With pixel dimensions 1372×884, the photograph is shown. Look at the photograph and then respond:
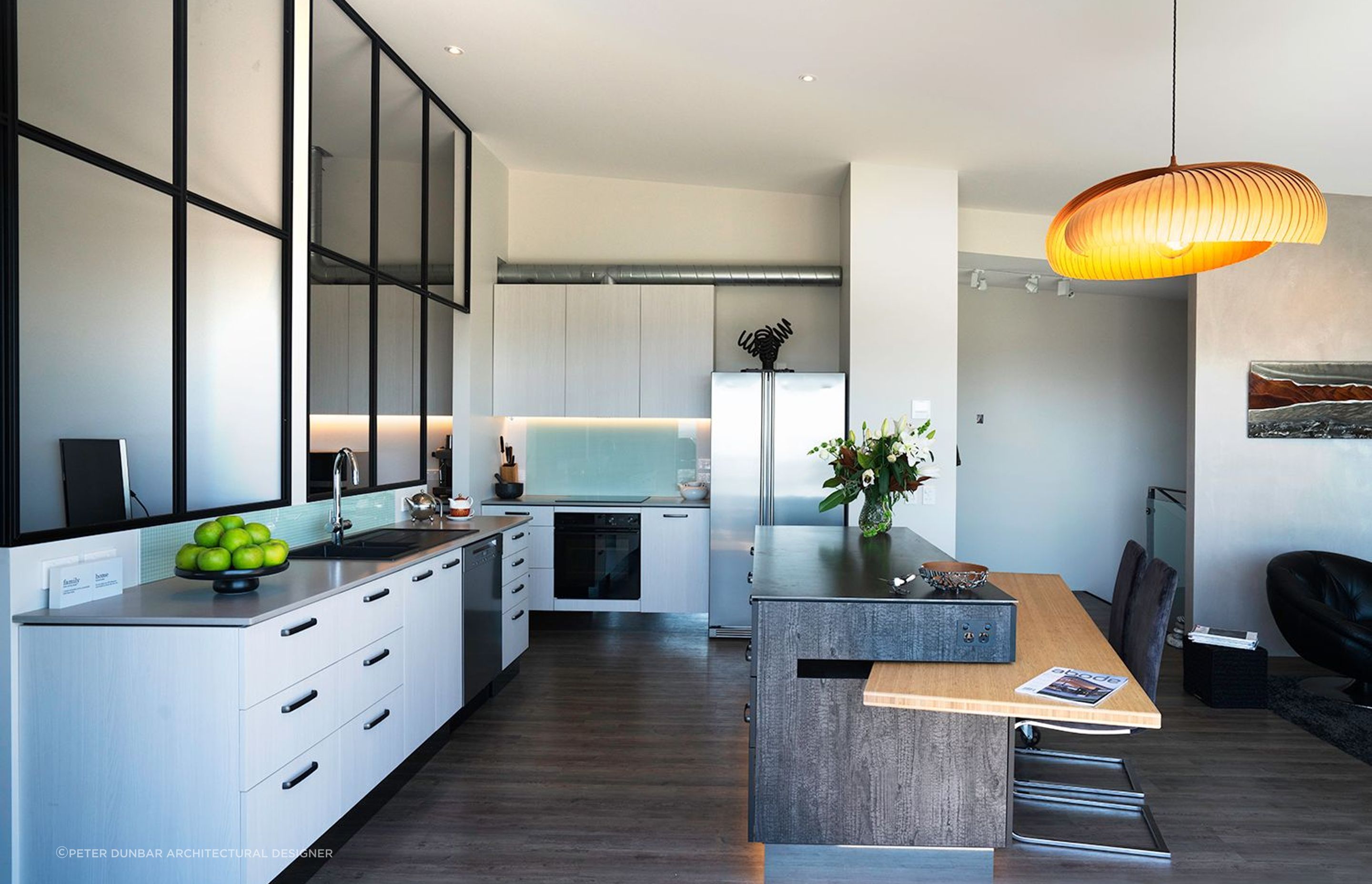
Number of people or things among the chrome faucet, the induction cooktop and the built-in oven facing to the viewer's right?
1

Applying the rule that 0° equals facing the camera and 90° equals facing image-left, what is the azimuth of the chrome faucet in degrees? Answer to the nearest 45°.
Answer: approximately 270°

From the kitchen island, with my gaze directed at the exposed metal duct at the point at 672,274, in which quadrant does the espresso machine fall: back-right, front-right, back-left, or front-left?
front-left

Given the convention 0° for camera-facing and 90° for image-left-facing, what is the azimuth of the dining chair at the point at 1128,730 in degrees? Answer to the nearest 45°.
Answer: approximately 90°

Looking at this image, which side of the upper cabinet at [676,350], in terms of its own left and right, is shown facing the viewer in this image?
front

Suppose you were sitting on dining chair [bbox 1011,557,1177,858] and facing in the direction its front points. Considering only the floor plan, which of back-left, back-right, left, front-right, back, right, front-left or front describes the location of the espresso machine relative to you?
front

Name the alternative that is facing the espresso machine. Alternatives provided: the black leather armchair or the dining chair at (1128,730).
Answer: the dining chair

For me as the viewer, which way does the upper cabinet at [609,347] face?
facing the viewer

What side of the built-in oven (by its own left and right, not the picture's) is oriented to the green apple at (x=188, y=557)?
front

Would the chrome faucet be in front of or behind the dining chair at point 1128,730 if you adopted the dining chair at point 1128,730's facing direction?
in front
